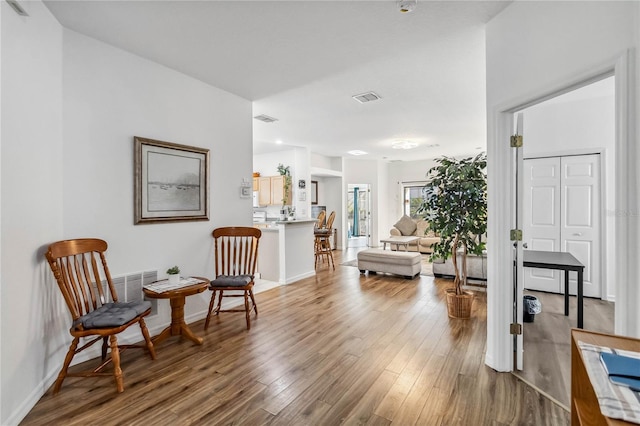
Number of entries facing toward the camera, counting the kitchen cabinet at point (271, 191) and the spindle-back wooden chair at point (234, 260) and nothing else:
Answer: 2

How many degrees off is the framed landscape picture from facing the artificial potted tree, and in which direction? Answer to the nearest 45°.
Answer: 0° — it already faces it

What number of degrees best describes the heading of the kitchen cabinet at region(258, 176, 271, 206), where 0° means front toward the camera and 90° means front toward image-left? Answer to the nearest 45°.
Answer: approximately 0°

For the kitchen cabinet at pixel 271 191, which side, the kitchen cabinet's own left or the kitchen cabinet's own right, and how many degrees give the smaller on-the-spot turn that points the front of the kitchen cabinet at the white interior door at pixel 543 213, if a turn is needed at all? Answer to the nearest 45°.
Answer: approximately 45° to the kitchen cabinet's own left

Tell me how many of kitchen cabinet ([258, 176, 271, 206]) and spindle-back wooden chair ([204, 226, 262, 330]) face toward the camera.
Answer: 2
